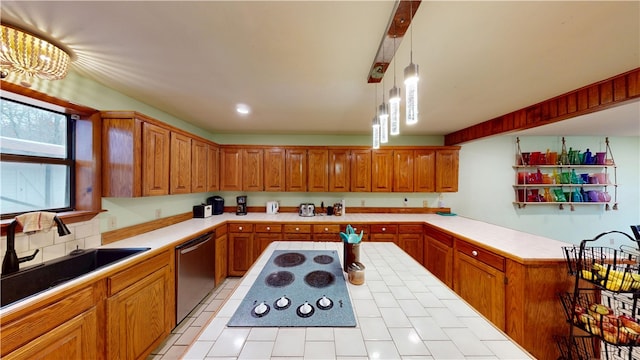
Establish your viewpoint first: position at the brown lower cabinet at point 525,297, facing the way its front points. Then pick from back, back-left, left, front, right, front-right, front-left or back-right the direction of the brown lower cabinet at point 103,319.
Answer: front

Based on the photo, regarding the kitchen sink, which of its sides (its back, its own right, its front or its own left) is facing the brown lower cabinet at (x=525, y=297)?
front

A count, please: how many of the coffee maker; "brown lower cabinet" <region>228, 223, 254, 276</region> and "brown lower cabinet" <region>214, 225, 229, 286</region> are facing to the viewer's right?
1

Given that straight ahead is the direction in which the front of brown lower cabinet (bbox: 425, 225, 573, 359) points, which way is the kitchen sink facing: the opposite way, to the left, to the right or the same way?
the opposite way

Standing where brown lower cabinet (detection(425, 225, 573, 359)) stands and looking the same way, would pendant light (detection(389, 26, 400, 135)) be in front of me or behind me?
in front

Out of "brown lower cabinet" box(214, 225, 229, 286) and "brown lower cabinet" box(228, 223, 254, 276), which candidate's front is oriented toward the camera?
"brown lower cabinet" box(228, 223, 254, 276)

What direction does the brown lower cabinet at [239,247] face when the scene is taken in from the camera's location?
facing the viewer

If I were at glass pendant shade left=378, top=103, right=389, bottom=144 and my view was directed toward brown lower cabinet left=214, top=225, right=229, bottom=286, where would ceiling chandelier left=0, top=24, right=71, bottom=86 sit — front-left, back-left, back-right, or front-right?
front-left

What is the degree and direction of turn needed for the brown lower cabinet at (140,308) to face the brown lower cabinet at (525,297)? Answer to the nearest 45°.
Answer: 0° — it already faces it

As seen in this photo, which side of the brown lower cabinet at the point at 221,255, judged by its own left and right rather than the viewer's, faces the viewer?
right

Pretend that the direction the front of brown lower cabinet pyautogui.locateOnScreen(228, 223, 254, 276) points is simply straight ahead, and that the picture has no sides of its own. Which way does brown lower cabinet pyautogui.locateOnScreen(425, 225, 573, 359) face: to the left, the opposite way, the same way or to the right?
to the right

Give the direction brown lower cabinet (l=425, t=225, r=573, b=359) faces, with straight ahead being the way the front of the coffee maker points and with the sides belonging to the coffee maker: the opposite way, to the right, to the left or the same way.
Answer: to the right
